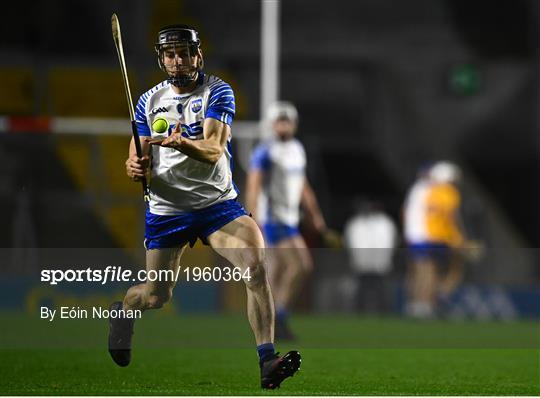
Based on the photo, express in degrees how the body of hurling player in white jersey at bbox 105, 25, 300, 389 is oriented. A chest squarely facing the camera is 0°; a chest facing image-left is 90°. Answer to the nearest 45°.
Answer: approximately 0°

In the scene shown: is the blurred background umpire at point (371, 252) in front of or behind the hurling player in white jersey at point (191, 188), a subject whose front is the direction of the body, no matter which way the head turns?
behind

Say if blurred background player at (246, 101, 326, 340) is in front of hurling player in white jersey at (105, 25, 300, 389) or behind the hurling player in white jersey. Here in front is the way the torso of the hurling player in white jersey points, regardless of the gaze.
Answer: behind
